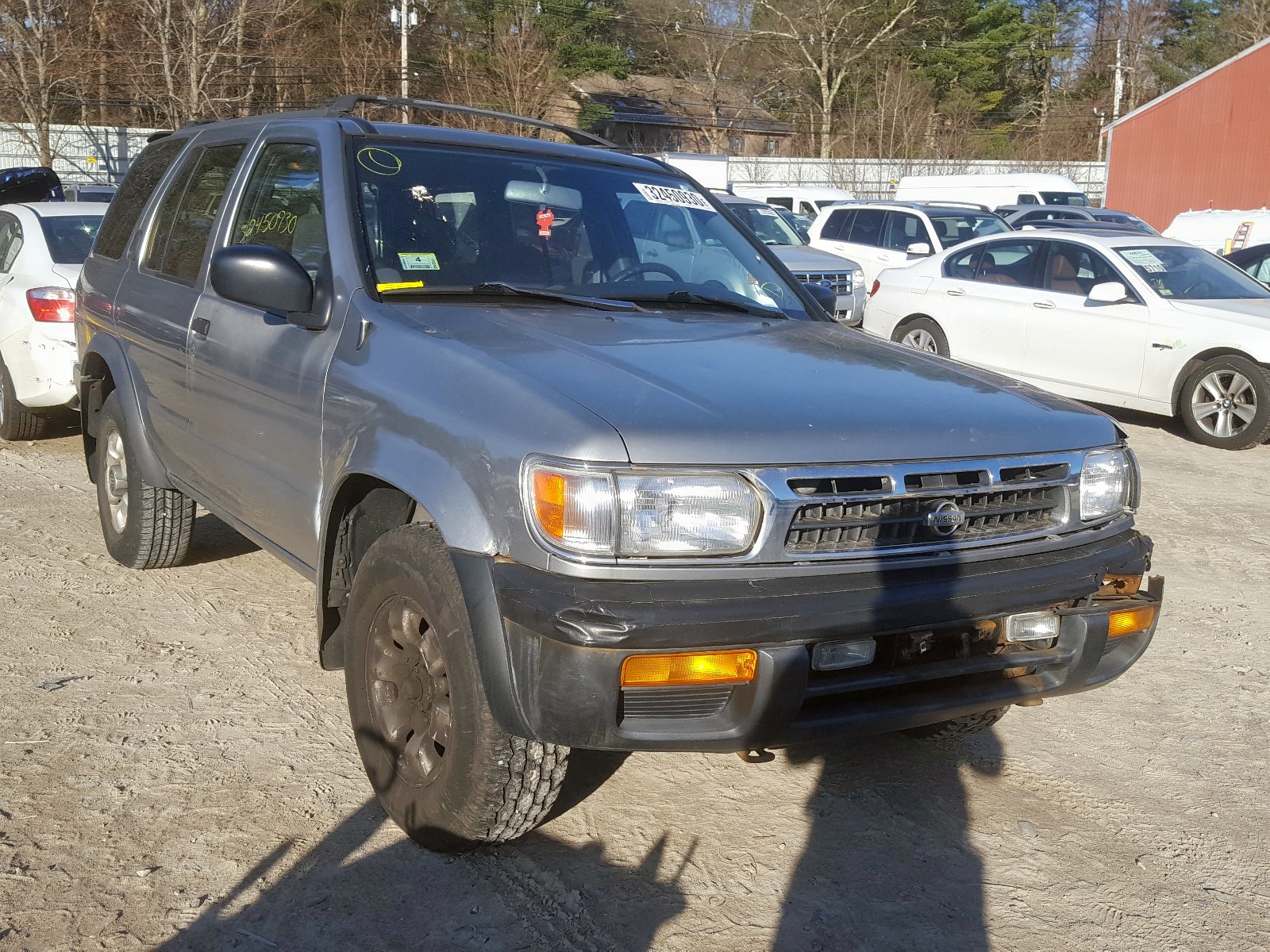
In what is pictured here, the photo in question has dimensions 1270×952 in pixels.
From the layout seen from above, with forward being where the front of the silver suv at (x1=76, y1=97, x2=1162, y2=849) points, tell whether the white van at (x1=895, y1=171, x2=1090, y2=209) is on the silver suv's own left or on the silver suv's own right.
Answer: on the silver suv's own left

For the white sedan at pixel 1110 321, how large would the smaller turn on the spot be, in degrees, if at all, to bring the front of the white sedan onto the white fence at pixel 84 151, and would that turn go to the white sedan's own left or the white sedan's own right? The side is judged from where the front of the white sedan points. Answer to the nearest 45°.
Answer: approximately 180°

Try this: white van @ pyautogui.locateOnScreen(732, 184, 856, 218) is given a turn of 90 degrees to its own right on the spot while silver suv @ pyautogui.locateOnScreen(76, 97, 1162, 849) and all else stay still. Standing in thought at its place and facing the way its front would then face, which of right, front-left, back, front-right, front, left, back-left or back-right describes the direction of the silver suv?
front-left

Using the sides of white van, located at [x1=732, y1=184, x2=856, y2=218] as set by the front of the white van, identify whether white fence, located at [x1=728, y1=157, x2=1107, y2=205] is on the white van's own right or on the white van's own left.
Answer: on the white van's own left

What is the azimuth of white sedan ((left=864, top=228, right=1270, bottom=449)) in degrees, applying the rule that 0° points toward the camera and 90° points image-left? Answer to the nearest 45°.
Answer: approximately 315°

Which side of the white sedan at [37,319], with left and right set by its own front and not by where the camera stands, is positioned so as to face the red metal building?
right

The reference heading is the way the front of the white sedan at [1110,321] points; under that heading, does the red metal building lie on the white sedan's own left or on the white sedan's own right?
on the white sedan's own left

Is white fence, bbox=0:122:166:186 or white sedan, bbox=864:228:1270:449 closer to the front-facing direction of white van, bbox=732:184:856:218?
the white sedan
